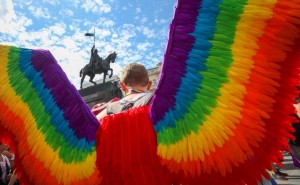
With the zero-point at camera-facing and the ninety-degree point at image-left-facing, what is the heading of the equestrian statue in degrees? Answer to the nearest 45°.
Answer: approximately 270°

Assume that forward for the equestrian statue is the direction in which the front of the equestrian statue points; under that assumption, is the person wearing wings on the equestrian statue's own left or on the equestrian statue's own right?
on the equestrian statue's own right
